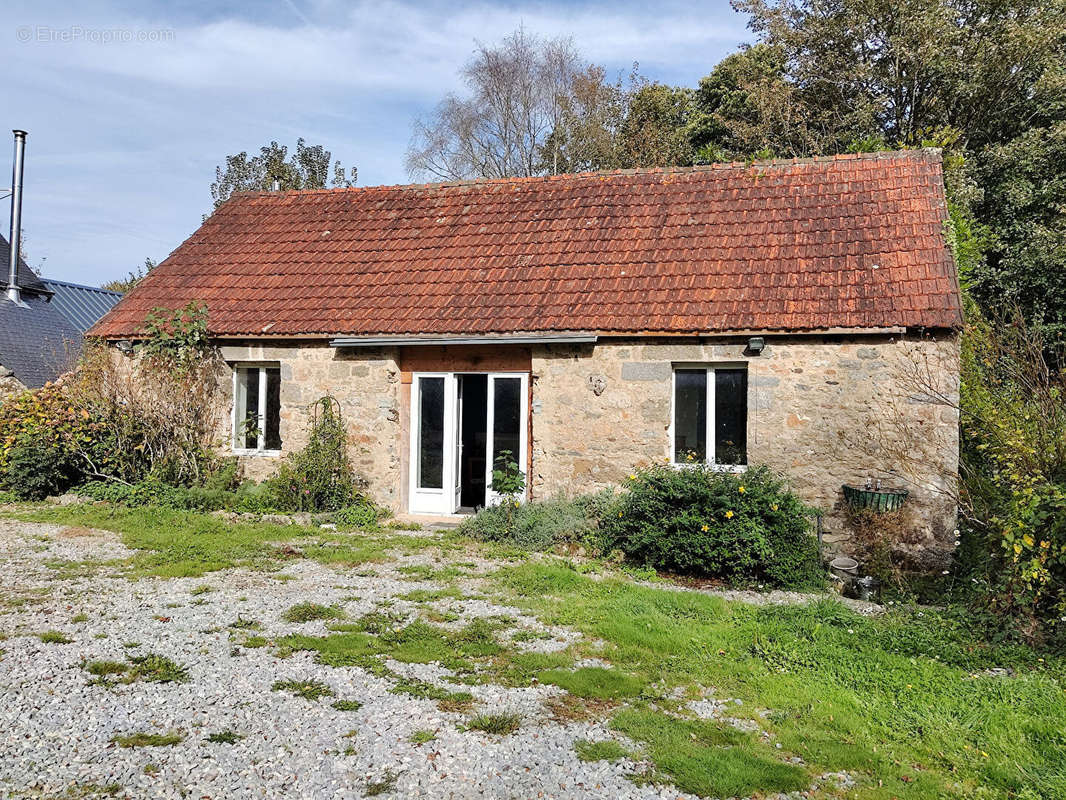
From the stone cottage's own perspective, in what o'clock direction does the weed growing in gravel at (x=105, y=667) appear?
The weed growing in gravel is roughly at 1 o'clock from the stone cottage.

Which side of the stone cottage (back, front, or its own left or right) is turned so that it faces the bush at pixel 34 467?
right

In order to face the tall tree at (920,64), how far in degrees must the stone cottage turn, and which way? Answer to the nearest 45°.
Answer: approximately 135° to its left

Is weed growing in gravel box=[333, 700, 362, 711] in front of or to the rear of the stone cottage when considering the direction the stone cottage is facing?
in front

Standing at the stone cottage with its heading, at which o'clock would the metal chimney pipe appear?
The metal chimney pipe is roughly at 4 o'clock from the stone cottage.

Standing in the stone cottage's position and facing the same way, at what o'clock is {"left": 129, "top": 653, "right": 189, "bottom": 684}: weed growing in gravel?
The weed growing in gravel is roughly at 1 o'clock from the stone cottage.

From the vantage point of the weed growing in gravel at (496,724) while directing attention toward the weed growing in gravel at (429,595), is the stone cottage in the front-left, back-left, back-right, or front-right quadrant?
front-right

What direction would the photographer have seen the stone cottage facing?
facing the viewer

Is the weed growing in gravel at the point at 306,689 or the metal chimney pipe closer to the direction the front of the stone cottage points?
the weed growing in gravel

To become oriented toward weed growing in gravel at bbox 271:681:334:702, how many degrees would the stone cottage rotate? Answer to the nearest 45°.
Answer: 0° — it already faces it

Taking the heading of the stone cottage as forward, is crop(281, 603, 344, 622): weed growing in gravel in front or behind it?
in front
